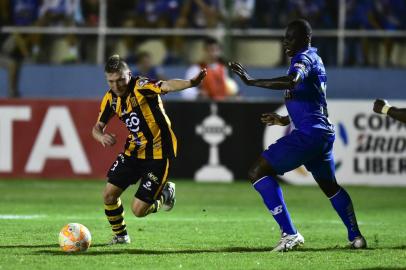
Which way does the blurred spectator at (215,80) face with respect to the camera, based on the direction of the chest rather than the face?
toward the camera

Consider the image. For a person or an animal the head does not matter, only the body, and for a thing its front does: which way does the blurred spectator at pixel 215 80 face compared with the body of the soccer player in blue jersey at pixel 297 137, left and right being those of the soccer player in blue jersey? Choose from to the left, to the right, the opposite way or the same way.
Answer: to the left

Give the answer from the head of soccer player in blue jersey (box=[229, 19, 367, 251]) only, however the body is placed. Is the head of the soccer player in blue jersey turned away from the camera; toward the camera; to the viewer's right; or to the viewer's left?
to the viewer's left

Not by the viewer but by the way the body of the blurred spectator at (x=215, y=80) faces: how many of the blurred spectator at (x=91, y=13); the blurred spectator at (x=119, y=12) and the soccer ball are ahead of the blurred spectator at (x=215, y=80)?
1

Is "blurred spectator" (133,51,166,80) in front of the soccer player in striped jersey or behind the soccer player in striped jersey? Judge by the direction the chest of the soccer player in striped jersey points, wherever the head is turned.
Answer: behind

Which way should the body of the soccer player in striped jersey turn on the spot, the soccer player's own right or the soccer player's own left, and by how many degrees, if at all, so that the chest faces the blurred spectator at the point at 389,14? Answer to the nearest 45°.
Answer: approximately 180°

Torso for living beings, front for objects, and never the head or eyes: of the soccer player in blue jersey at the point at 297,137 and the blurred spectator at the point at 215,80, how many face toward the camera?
1

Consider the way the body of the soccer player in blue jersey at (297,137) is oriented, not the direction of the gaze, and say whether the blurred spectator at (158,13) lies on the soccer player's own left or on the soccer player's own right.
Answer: on the soccer player's own right

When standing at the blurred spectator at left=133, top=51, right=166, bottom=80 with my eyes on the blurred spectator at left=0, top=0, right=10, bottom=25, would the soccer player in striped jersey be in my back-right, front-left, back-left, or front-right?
back-left

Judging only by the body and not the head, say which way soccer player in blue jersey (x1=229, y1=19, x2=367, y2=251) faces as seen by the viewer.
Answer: to the viewer's left
